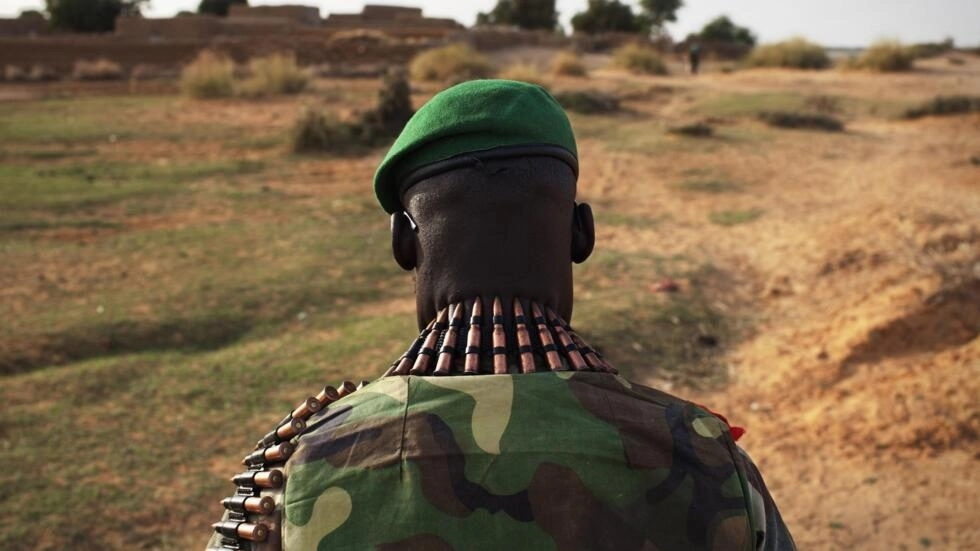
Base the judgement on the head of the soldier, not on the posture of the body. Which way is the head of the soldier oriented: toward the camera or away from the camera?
away from the camera

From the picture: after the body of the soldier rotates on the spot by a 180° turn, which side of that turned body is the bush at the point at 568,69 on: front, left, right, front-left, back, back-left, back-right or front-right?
back

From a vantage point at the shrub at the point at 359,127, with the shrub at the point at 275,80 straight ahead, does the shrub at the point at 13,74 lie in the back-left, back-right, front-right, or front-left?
front-left

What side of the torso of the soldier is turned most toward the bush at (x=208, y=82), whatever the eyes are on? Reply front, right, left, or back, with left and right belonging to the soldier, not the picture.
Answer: front

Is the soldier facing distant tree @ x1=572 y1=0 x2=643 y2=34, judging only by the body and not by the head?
yes

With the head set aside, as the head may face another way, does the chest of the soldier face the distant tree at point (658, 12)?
yes

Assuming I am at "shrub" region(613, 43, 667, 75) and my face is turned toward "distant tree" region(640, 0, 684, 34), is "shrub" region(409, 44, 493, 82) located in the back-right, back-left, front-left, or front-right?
back-left

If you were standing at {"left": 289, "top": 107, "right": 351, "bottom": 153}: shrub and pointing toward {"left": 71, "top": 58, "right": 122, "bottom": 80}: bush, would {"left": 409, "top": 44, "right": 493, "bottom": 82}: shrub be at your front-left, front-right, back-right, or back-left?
front-right

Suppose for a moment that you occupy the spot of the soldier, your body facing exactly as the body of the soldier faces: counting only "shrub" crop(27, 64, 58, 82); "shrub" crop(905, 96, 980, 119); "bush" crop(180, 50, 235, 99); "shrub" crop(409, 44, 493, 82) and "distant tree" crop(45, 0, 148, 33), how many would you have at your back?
0

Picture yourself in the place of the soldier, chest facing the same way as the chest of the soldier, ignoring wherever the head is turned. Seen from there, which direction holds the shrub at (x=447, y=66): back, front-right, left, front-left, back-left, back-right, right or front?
front

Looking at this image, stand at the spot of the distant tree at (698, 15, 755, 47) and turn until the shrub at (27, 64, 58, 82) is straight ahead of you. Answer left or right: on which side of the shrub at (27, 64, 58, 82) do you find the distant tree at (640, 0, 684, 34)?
right

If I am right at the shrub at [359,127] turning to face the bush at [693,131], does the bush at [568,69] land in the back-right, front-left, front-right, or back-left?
front-left

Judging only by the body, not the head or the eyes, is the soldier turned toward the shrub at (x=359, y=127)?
yes

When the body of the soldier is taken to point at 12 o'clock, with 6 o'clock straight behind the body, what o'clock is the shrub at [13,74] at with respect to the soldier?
The shrub is roughly at 11 o'clock from the soldier.

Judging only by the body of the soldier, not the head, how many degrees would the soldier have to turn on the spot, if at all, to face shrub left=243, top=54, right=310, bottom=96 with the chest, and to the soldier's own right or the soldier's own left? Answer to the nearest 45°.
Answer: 0° — they already face it

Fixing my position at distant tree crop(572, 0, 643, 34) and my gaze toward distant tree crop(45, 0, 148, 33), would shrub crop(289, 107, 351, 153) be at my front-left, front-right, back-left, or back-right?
front-left

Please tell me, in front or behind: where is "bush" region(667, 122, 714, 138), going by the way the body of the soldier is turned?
in front

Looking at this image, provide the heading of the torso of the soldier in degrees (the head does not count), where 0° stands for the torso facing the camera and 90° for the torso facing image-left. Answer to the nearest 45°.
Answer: approximately 180°

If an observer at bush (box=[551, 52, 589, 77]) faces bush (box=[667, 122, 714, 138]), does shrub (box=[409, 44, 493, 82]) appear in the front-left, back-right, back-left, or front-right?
front-right

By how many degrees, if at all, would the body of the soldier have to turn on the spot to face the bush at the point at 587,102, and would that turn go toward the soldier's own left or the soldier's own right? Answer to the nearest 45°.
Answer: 0° — they already face it

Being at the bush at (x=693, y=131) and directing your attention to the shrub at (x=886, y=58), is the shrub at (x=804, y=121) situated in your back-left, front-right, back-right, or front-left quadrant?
front-right
